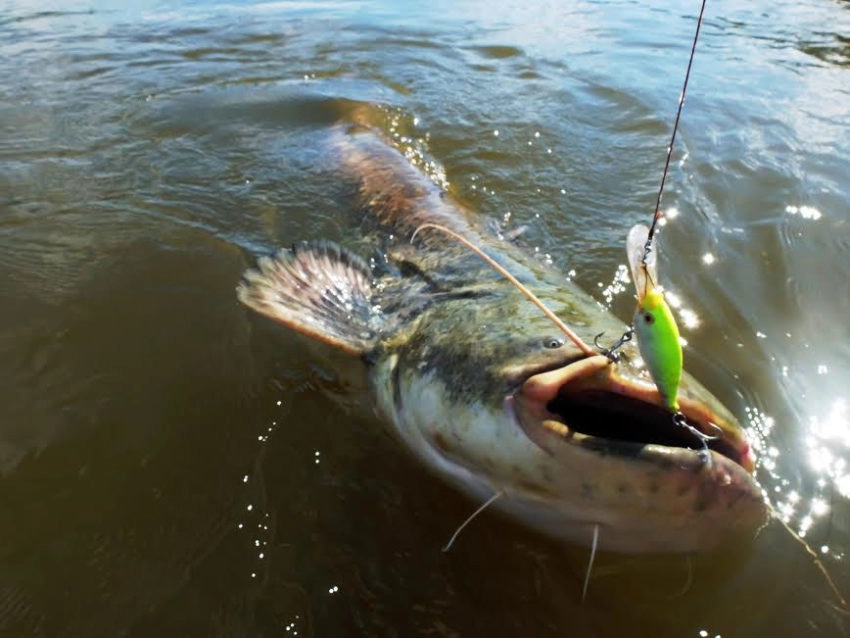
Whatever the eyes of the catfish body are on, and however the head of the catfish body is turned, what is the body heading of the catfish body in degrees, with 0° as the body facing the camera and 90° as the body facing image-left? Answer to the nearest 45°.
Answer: approximately 315°
